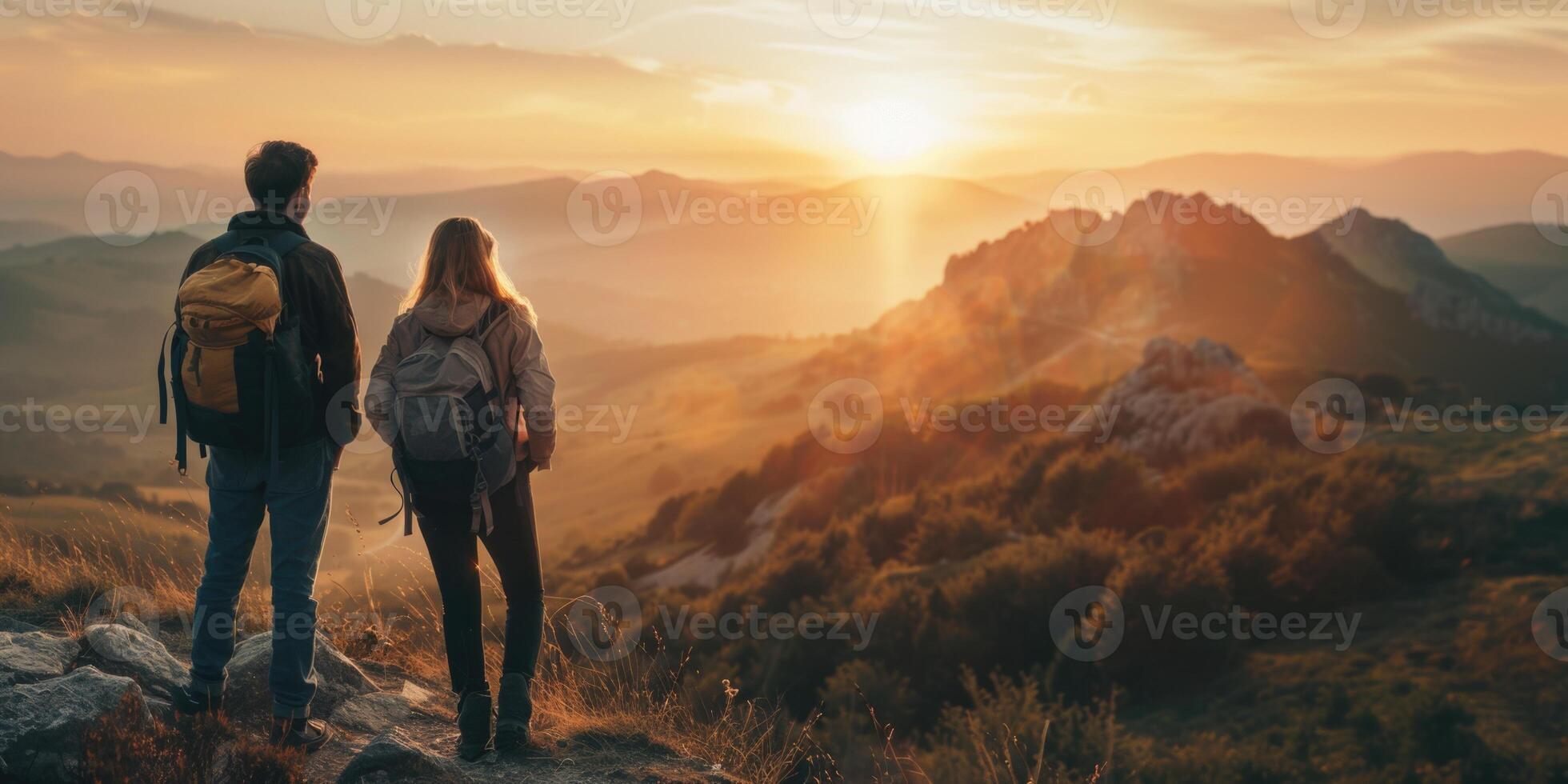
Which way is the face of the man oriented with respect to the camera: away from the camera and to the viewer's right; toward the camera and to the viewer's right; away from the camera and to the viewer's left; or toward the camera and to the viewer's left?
away from the camera and to the viewer's right

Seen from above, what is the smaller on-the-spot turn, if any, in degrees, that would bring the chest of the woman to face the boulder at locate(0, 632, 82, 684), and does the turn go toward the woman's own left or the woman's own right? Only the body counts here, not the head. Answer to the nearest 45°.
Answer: approximately 45° to the woman's own left

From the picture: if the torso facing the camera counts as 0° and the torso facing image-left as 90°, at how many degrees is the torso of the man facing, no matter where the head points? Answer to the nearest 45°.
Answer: approximately 225°

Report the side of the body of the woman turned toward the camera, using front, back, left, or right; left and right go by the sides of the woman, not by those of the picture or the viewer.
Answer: back
